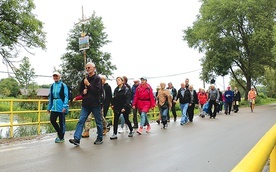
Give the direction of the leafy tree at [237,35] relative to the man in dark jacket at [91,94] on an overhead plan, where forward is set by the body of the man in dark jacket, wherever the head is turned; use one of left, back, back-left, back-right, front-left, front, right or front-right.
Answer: back

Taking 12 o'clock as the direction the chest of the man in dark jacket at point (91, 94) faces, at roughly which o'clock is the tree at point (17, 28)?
The tree is roughly at 4 o'clock from the man in dark jacket.

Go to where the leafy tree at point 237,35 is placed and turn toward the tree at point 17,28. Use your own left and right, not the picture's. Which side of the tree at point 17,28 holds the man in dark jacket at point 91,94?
left

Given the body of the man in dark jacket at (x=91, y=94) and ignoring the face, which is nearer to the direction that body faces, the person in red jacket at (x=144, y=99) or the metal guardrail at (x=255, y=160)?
the metal guardrail

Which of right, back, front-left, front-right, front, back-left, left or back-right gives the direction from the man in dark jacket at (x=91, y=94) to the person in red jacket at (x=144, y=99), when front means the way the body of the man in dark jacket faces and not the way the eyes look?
back

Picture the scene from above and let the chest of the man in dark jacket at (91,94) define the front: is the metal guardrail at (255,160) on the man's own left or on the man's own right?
on the man's own left

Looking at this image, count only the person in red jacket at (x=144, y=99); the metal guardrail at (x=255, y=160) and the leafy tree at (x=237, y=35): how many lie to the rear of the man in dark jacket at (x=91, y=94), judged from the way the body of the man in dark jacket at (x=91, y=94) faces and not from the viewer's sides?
2

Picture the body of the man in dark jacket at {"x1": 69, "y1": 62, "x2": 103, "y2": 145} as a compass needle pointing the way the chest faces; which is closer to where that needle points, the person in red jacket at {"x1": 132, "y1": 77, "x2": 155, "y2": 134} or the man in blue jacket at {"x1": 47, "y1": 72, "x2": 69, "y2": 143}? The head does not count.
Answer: the man in blue jacket

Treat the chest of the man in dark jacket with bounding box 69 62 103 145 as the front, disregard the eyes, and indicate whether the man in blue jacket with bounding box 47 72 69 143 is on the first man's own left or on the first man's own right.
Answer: on the first man's own right
